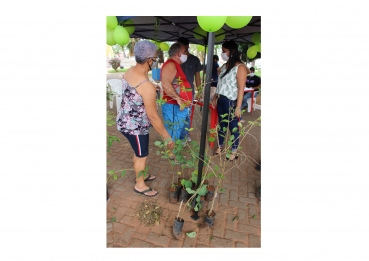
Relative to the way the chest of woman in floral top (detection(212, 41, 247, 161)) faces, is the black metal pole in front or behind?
in front

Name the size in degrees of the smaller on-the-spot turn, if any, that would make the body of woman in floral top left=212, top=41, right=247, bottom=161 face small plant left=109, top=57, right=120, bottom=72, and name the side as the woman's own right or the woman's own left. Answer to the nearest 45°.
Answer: approximately 90° to the woman's own right

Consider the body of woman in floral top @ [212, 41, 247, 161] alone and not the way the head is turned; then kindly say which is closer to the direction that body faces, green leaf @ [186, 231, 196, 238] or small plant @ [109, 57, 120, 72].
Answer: the green leaf

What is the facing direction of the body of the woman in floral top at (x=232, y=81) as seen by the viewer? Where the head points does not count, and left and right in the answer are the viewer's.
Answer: facing the viewer and to the left of the viewer

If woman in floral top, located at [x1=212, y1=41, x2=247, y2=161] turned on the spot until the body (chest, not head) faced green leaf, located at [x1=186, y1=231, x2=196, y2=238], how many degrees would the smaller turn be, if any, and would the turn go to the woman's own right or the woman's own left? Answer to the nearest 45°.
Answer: approximately 45° to the woman's own left

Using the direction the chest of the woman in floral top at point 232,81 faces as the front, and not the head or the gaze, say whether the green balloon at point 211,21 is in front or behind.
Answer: in front

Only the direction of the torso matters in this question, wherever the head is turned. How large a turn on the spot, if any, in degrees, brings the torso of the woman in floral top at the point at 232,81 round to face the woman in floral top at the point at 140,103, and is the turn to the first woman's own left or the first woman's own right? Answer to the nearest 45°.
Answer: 0° — they already face them
